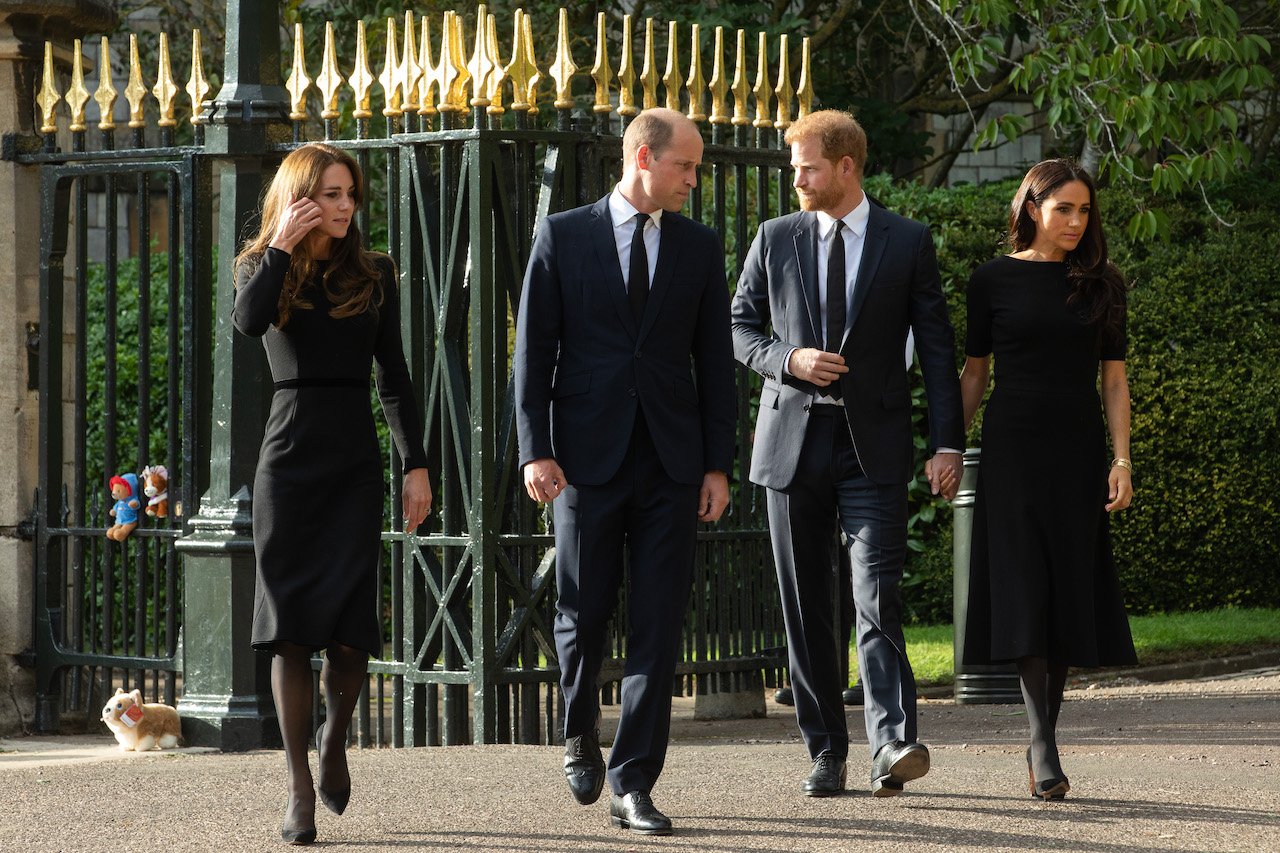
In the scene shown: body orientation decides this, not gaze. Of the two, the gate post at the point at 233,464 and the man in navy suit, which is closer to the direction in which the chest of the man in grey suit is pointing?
the man in navy suit

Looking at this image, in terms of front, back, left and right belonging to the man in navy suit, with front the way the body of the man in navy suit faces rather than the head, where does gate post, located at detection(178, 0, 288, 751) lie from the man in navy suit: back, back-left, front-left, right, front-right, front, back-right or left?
back-right

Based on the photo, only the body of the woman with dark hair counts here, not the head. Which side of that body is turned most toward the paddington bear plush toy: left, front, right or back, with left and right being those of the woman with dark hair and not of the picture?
right

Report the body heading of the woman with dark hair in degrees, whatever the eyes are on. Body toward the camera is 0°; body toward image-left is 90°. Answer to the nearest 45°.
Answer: approximately 0°

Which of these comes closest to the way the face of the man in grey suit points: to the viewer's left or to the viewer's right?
to the viewer's left

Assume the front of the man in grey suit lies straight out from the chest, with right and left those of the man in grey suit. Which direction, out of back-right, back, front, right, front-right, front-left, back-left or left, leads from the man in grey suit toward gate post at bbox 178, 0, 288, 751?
back-right

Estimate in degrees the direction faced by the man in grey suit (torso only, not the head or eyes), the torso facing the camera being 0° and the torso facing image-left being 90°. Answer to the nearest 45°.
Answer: approximately 0°

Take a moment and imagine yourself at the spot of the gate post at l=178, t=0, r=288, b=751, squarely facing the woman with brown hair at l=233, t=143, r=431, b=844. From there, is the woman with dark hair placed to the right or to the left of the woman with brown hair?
left

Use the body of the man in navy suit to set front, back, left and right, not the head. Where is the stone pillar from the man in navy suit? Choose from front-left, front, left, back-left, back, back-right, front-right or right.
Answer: back-right

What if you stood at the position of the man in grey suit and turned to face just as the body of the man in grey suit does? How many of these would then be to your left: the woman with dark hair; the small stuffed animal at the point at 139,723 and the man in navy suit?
1

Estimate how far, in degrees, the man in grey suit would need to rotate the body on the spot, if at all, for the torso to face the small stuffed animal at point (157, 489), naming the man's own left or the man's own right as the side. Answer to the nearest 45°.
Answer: approximately 135° to the man's own right

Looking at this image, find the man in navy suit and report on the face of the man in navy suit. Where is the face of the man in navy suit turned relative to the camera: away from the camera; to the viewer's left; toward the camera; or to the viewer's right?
to the viewer's right
